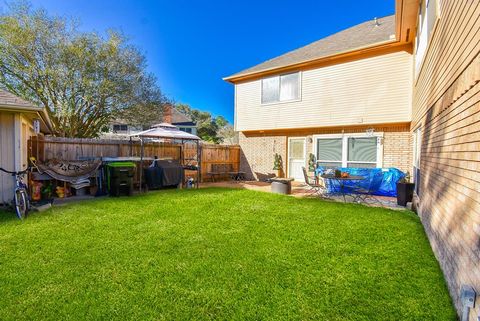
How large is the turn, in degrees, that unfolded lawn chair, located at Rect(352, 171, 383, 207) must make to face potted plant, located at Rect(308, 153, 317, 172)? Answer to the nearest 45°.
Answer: approximately 45° to its right

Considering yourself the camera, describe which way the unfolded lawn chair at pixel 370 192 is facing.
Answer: facing to the left of the viewer

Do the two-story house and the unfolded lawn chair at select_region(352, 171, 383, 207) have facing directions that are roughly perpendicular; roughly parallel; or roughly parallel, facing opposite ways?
roughly perpendicular

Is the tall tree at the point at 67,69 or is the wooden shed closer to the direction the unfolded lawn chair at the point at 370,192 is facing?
the tall tree

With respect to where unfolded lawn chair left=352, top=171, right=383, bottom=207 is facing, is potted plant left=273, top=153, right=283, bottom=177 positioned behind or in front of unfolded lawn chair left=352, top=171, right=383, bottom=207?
in front
